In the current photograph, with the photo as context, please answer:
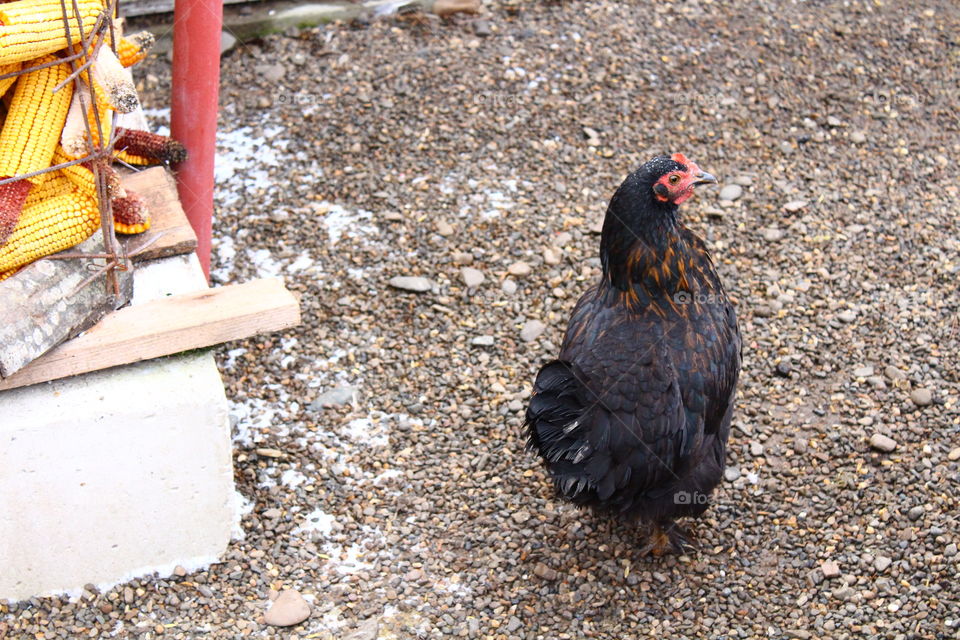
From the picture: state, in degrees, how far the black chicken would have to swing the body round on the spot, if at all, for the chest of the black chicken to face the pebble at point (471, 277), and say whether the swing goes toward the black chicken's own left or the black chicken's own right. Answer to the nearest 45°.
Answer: approximately 90° to the black chicken's own left

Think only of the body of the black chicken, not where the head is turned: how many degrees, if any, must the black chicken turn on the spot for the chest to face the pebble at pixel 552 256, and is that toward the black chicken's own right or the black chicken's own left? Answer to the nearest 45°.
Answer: approximately 45° to the black chicken's own left

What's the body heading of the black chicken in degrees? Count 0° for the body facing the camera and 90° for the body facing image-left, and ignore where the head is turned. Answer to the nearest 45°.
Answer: approximately 225°

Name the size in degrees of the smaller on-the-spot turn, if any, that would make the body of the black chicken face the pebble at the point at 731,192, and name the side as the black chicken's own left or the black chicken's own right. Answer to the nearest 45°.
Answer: approximately 45° to the black chicken's own left

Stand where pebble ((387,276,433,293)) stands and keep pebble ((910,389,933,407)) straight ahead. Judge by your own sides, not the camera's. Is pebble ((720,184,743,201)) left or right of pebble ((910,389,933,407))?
left

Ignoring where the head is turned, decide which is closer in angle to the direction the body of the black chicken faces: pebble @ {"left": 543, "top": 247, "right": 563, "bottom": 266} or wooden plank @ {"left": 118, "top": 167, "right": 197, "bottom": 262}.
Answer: the pebble

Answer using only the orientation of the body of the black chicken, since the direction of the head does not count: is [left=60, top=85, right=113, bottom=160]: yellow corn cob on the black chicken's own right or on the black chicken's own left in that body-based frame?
on the black chicken's own left

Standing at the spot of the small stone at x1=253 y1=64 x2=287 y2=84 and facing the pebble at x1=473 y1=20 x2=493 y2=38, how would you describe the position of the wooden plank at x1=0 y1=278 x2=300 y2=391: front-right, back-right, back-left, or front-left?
back-right

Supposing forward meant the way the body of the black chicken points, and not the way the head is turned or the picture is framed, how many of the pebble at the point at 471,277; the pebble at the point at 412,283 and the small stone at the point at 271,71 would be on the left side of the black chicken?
3

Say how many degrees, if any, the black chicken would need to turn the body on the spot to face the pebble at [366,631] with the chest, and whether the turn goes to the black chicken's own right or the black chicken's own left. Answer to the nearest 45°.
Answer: approximately 180°

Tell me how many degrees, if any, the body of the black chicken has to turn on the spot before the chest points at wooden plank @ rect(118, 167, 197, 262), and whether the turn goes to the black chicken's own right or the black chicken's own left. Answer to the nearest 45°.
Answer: approximately 135° to the black chicken's own left

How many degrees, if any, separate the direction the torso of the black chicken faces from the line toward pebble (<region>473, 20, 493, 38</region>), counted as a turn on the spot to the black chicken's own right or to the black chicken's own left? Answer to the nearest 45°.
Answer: approximately 45° to the black chicken's own left

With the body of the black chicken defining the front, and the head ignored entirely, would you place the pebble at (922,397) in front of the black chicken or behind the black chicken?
in front

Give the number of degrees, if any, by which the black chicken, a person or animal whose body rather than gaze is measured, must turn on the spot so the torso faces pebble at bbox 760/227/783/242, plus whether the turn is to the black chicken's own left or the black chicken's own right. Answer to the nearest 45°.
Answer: approximately 45° to the black chicken's own left

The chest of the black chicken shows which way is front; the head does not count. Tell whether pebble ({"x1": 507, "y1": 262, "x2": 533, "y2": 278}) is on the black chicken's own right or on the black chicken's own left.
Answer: on the black chicken's own left

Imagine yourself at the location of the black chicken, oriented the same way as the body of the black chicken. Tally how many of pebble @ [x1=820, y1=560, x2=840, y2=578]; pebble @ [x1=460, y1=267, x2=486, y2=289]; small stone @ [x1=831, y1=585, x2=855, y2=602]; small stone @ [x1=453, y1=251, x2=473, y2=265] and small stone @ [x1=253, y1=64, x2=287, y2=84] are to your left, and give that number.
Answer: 3
